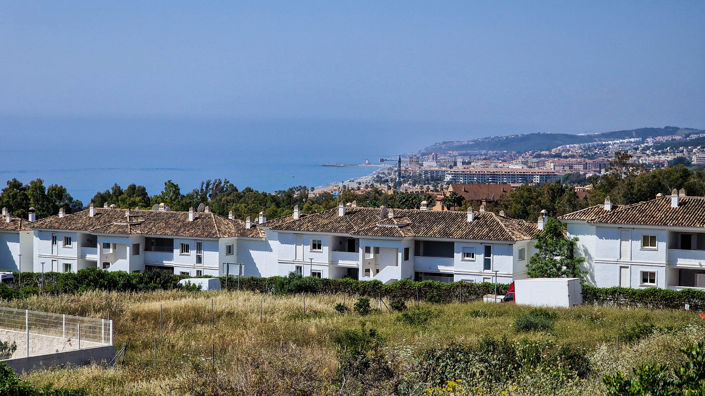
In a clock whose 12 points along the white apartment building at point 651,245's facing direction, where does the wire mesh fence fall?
The wire mesh fence is roughly at 1 o'clock from the white apartment building.

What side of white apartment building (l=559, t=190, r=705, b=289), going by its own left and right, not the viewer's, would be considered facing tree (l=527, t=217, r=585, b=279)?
right

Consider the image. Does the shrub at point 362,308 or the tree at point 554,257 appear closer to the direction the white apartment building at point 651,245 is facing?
the shrub

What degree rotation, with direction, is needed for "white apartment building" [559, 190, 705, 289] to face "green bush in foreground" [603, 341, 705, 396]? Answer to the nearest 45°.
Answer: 0° — it already faces it

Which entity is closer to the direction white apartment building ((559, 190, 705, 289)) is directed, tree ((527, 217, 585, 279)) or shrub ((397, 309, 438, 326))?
the shrub

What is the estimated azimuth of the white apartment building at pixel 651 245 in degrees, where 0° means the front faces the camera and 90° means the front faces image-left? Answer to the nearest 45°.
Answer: approximately 0°

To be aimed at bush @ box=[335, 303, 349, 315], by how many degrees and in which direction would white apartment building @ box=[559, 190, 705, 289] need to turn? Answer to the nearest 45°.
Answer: approximately 45° to its right
